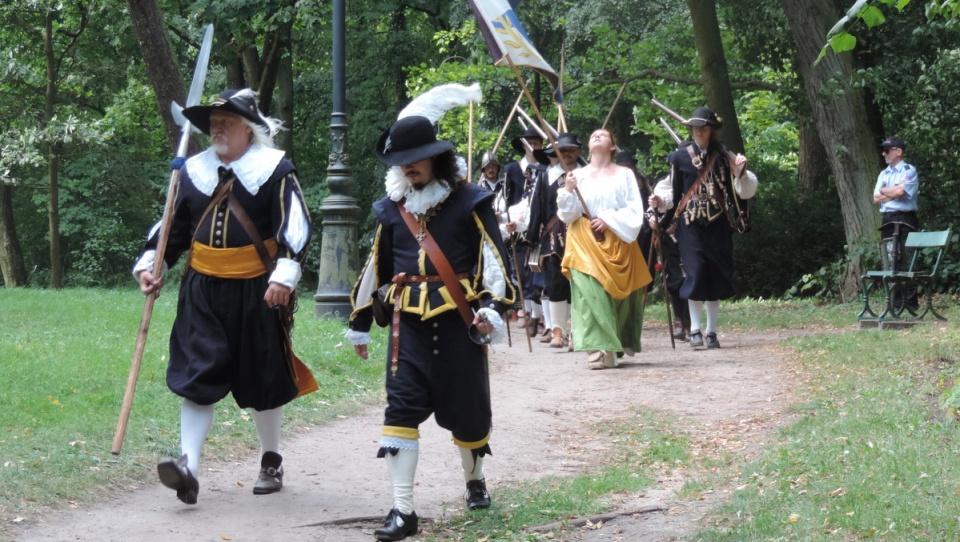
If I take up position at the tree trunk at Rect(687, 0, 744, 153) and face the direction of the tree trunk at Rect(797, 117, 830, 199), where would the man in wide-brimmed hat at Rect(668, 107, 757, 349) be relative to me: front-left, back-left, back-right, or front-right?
back-right

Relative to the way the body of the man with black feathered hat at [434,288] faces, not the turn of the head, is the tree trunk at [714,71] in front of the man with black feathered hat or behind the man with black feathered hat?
behind

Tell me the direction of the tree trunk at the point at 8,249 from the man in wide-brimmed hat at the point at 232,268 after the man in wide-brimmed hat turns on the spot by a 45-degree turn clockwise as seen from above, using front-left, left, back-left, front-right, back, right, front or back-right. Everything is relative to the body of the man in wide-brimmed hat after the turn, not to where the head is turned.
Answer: right

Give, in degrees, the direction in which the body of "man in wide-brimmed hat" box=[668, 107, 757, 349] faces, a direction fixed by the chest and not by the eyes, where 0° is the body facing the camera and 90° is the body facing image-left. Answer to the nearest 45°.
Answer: approximately 0°

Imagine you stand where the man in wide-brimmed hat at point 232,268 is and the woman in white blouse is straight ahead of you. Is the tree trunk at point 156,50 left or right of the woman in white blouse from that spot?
left

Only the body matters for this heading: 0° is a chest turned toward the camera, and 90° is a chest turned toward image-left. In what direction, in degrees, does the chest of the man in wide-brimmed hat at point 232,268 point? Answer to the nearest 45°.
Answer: approximately 45°

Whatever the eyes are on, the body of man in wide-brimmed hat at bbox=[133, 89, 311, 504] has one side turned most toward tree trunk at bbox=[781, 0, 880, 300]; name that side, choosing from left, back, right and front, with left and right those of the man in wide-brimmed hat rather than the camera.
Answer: back

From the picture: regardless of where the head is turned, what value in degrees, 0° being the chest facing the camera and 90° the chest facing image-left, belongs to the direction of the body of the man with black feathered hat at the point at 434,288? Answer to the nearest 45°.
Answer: approximately 45°

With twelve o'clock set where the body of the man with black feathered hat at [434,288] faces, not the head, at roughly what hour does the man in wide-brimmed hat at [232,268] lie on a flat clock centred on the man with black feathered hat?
The man in wide-brimmed hat is roughly at 2 o'clock from the man with black feathered hat.

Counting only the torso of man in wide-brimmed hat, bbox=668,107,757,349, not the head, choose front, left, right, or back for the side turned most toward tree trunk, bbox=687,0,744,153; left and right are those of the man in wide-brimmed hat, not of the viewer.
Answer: back
